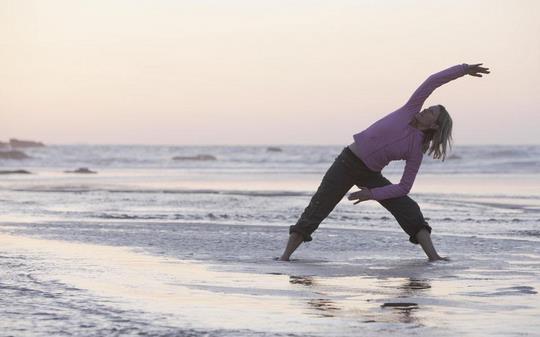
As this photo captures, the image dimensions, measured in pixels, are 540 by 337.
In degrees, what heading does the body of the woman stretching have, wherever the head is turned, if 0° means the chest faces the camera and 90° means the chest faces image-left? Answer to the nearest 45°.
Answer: approximately 0°
